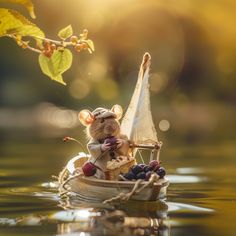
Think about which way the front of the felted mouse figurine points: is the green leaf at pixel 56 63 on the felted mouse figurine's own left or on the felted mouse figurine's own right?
on the felted mouse figurine's own right

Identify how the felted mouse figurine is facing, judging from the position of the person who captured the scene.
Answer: facing the viewer and to the right of the viewer

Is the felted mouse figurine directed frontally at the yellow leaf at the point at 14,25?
no
